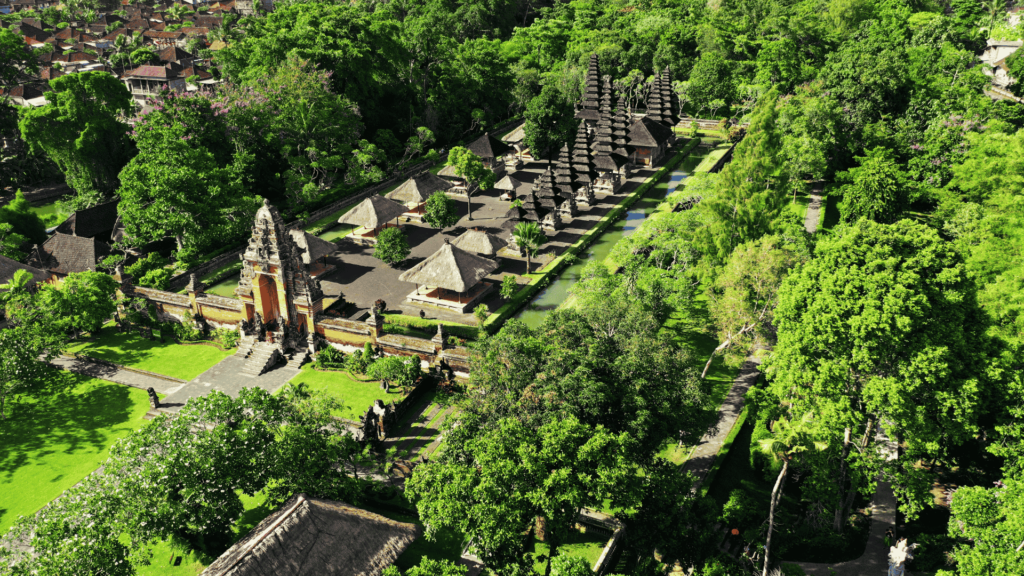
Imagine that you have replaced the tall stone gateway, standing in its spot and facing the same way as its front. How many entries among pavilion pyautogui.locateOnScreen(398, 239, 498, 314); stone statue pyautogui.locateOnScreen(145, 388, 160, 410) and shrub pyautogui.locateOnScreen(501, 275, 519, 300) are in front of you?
1

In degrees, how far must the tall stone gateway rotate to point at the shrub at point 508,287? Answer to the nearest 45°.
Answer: approximately 135° to its left

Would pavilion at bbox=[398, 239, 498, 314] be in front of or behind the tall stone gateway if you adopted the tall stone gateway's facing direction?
behind

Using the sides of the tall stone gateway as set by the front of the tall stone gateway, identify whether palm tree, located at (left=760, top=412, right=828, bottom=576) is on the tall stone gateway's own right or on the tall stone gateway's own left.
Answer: on the tall stone gateway's own left

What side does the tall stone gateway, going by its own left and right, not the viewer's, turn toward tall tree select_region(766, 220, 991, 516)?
left

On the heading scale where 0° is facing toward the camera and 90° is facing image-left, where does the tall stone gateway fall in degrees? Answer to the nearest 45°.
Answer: approximately 45°
